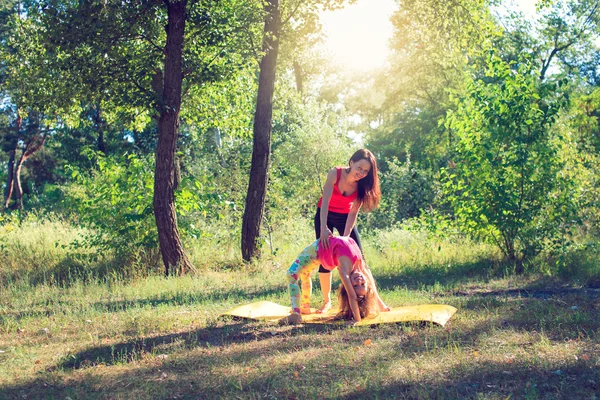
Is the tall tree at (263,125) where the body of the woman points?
no

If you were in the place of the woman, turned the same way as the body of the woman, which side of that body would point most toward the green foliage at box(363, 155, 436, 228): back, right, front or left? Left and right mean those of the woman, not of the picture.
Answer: back

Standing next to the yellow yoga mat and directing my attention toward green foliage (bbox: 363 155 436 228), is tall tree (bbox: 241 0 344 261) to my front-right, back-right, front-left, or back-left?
front-left

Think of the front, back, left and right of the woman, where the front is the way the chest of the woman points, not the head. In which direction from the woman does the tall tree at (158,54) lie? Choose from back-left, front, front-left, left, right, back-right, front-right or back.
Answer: back-right

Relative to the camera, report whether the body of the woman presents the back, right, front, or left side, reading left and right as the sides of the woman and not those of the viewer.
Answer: front

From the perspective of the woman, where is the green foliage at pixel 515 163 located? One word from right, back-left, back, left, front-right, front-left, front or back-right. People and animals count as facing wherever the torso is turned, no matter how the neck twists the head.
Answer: back-left
